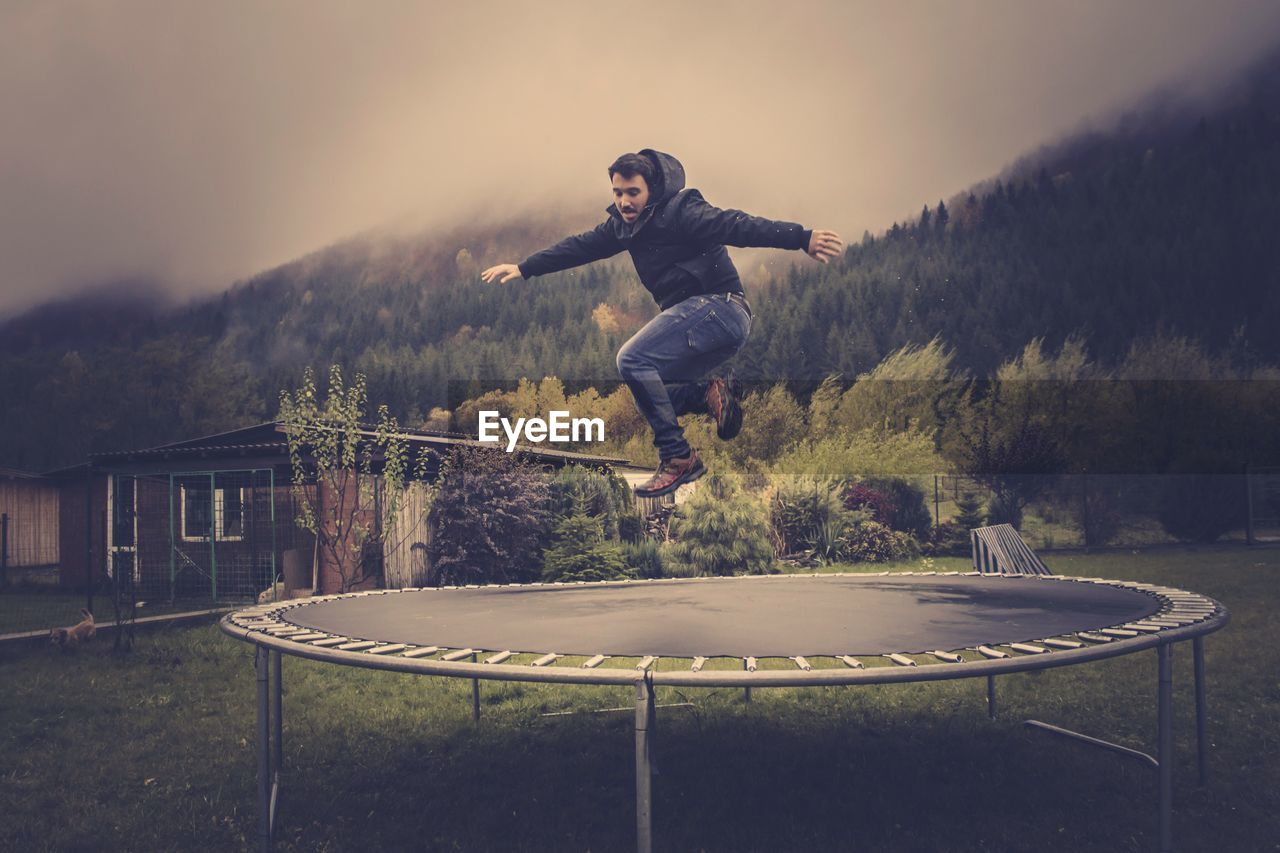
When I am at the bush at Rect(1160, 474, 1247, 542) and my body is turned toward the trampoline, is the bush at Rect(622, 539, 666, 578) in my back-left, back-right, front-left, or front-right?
front-right

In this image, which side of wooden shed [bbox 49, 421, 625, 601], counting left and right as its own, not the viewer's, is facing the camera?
front

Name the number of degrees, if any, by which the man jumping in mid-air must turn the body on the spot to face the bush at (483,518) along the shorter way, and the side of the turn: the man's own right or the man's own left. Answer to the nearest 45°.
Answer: approximately 135° to the man's own right

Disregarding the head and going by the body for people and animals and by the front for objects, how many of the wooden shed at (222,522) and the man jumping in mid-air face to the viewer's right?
0

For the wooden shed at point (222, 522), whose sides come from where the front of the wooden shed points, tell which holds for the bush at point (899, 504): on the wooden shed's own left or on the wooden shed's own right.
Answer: on the wooden shed's own left

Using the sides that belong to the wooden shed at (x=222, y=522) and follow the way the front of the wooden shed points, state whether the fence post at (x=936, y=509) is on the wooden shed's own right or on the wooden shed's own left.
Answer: on the wooden shed's own left

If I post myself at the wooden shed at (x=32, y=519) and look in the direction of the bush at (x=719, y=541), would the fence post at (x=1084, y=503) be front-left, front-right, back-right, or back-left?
front-left

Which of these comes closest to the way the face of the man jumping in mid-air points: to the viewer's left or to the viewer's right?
to the viewer's left

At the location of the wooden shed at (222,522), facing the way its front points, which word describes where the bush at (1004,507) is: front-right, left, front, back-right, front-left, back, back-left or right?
left

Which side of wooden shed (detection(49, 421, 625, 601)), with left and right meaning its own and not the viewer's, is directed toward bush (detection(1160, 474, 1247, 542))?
left

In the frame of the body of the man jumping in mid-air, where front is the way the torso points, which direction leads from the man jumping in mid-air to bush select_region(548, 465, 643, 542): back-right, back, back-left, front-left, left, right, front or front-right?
back-right
